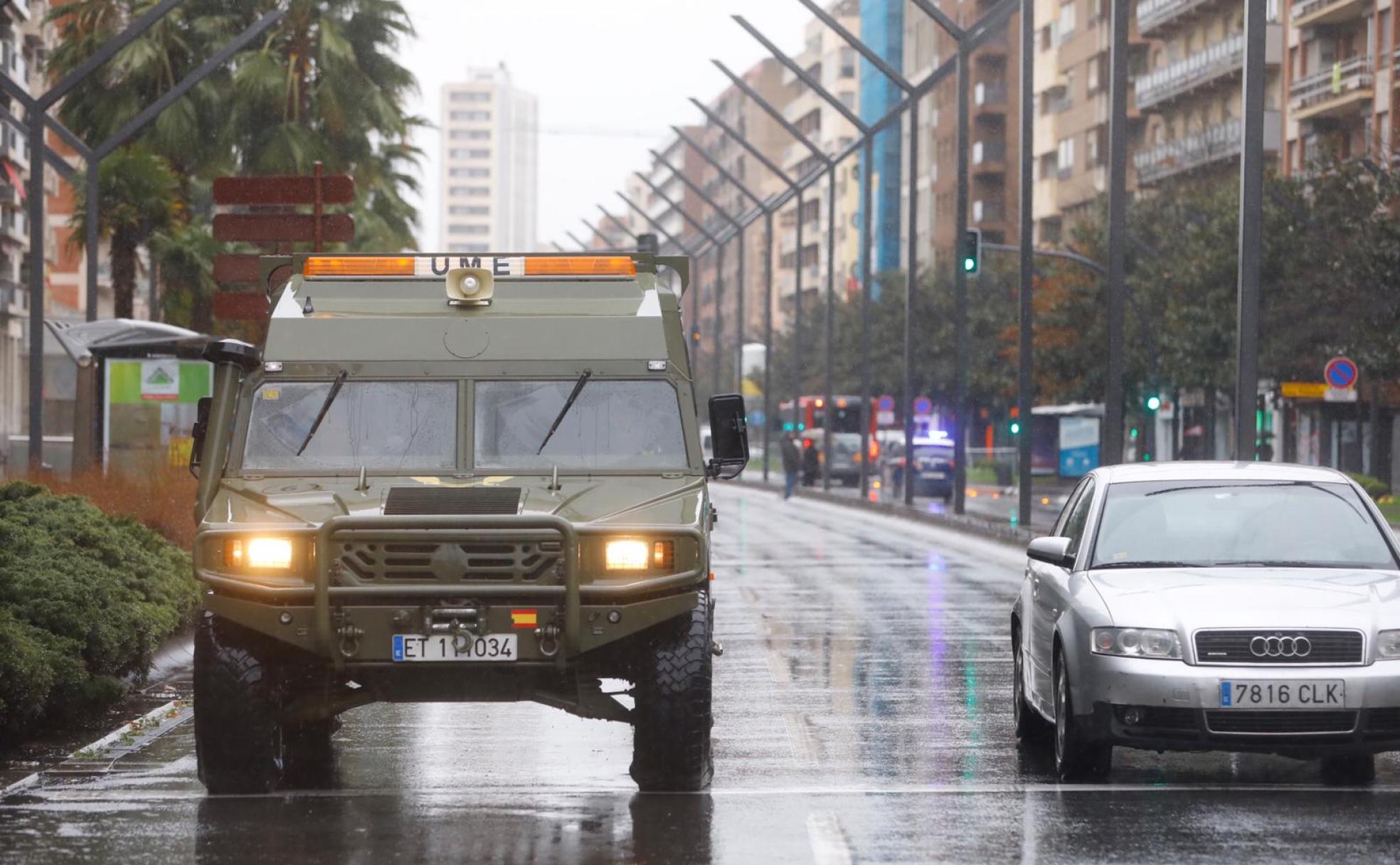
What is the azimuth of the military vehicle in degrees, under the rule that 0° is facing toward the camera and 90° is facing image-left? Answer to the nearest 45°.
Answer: approximately 0°

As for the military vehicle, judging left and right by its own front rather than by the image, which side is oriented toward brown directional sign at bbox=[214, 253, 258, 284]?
back

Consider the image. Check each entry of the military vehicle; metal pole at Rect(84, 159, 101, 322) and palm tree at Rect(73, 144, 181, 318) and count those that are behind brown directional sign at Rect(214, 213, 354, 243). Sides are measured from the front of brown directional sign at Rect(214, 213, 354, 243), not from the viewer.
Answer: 1

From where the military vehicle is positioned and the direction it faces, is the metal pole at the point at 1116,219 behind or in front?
behind
